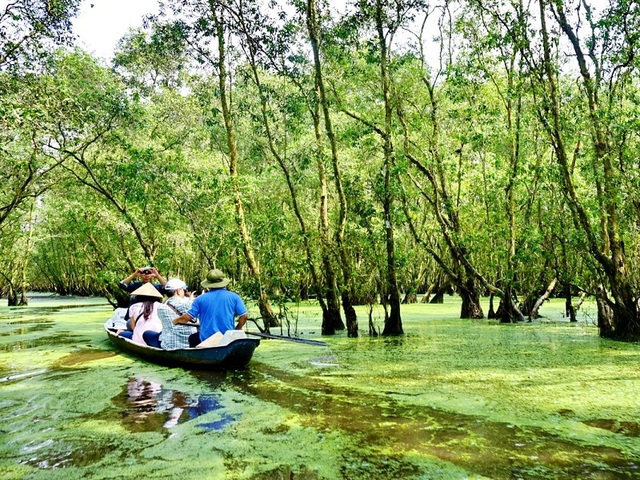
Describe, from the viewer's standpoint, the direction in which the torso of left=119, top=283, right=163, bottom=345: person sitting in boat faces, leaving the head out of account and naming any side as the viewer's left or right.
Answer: facing away from the viewer and to the left of the viewer

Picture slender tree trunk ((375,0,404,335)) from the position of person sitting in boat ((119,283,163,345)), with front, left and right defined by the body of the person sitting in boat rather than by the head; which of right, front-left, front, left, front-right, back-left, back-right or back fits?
back-right

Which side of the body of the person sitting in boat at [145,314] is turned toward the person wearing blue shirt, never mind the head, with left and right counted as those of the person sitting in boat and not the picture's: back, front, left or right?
back

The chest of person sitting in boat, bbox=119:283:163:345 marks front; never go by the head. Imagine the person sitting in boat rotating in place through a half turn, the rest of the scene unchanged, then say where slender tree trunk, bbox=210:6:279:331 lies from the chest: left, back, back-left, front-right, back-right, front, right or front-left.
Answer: left

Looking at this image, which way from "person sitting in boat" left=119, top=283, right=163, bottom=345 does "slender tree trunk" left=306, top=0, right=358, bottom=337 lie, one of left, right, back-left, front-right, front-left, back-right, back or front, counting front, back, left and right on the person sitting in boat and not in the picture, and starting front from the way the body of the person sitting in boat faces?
back-right

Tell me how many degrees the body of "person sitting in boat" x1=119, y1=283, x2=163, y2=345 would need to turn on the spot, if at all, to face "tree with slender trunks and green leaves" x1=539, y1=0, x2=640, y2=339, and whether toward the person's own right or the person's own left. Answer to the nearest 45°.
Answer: approximately 135° to the person's own right

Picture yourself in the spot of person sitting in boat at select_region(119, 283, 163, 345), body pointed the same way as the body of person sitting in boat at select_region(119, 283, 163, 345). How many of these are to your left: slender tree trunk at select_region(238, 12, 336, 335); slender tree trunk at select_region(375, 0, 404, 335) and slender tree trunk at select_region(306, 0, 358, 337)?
0

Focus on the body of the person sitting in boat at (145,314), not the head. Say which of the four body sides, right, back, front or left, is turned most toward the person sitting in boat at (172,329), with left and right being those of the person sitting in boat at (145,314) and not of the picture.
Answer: back

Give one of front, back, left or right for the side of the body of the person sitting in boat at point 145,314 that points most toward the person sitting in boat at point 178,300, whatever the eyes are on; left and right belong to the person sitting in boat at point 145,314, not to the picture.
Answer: back
